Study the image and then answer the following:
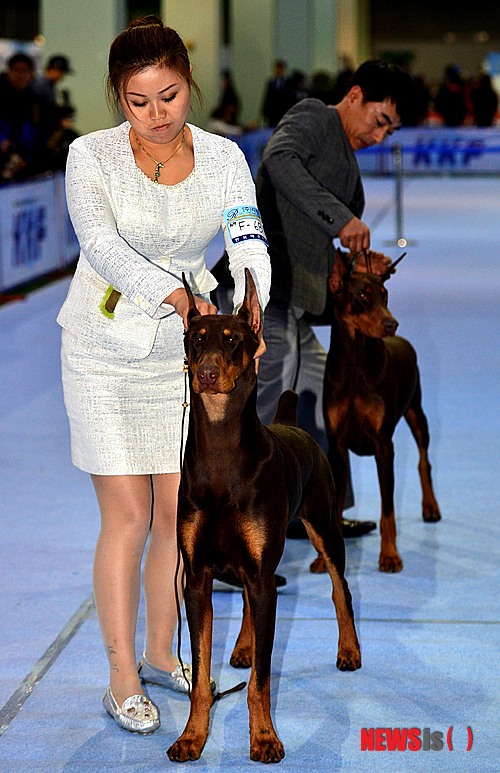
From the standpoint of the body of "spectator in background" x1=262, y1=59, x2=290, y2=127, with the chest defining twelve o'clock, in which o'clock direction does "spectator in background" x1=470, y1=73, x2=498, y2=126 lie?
"spectator in background" x1=470, y1=73, x2=498, y2=126 is roughly at 8 o'clock from "spectator in background" x1=262, y1=59, x2=290, y2=127.

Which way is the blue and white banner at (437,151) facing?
toward the camera

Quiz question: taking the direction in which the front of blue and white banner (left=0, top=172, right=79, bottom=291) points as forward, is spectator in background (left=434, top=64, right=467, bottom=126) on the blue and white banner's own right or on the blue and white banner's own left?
on the blue and white banner's own left

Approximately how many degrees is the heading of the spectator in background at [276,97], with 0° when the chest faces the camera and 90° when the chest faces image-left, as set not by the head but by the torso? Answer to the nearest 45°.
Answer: approximately 0°

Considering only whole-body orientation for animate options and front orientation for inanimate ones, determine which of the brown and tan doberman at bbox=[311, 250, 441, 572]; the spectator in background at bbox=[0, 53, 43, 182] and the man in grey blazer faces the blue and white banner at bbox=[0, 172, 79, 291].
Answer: the spectator in background

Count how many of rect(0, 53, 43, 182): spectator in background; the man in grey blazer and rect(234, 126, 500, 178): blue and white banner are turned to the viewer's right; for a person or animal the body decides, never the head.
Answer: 1

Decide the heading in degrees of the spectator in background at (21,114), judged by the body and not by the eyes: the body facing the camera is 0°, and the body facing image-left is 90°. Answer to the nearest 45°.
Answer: approximately 0°
